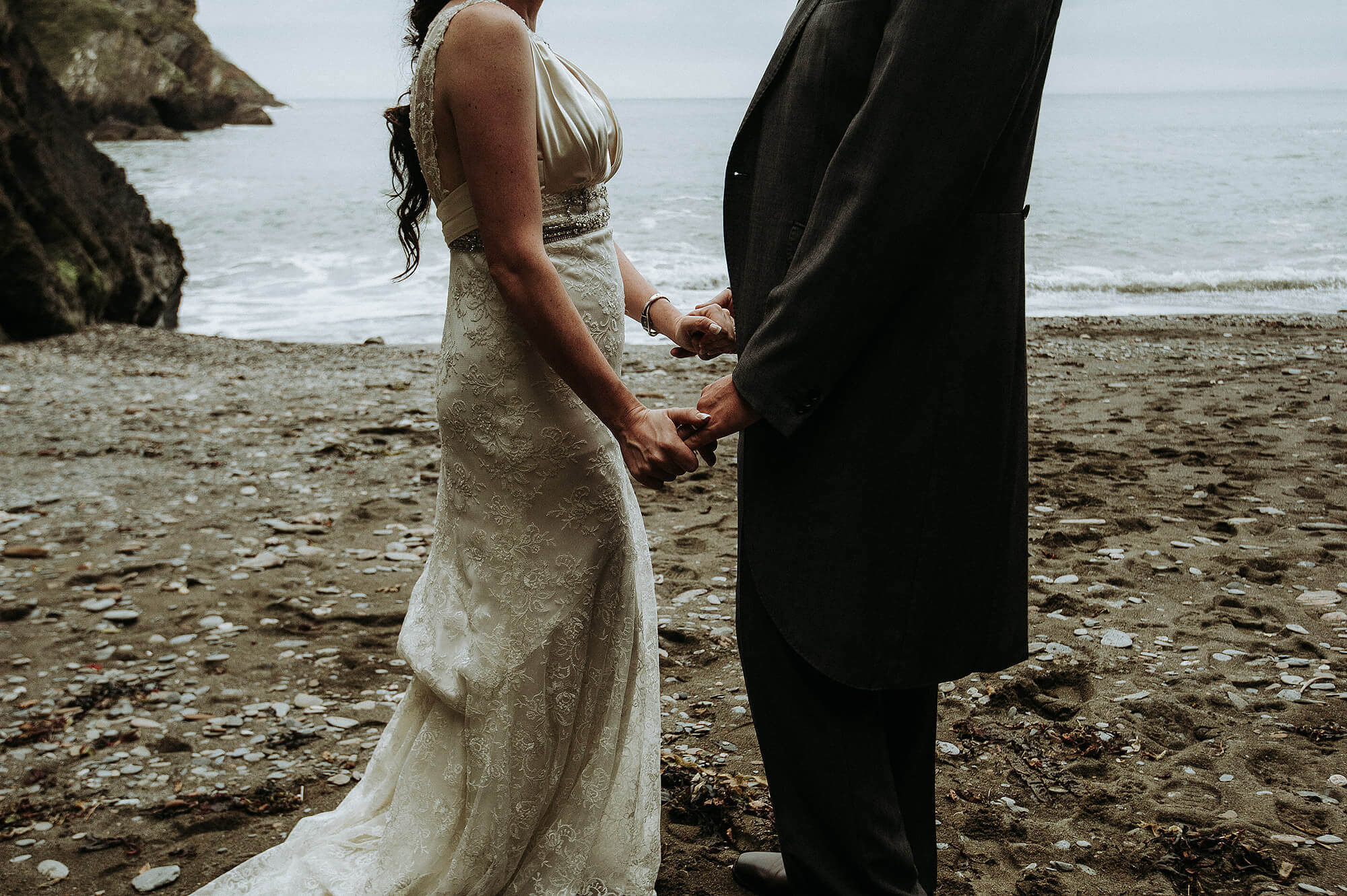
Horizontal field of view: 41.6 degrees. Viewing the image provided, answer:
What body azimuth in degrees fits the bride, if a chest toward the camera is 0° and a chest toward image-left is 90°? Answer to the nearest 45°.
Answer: approximately 270°

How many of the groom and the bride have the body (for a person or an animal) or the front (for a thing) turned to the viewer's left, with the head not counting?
1

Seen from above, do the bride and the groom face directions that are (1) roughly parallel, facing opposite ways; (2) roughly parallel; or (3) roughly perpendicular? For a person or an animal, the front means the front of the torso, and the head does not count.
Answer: roughly parallel, facing opposite ways

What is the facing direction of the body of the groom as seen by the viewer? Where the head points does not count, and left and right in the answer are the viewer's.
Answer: facing to the left of the viewer

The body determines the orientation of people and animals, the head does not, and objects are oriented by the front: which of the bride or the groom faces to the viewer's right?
the bride
